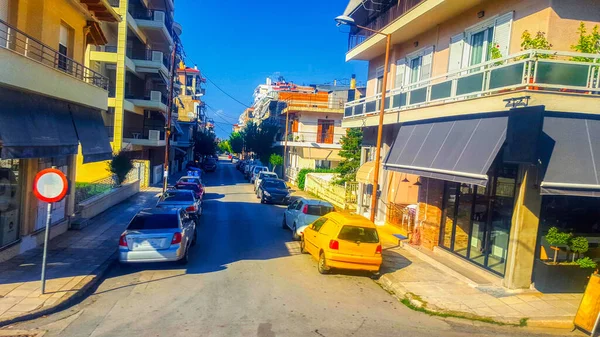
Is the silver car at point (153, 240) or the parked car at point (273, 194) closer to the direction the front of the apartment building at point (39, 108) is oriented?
the silver car

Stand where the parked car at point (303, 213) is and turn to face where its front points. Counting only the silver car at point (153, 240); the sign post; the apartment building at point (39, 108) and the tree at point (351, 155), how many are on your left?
3

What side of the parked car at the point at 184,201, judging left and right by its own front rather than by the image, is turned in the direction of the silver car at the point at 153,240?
back

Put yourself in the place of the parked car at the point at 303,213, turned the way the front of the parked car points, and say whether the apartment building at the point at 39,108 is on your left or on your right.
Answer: on your left

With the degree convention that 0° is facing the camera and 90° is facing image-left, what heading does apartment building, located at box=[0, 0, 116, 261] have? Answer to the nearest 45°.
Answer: approximately 315°

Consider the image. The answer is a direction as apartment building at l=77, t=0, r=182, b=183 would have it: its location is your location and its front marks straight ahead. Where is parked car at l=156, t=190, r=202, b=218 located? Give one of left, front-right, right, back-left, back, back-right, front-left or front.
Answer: front-right

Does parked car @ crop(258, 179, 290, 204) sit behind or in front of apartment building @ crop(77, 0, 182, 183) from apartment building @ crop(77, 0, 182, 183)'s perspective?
in front

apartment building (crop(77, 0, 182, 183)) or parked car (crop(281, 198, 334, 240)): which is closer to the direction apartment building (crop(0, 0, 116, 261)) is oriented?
the parked car

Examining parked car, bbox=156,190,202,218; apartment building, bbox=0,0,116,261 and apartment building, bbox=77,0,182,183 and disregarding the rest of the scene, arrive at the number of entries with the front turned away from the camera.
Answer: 1

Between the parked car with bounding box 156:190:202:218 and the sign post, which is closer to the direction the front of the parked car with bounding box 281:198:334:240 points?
the parked car

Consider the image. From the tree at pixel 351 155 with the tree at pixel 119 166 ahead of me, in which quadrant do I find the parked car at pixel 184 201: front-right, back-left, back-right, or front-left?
front-left

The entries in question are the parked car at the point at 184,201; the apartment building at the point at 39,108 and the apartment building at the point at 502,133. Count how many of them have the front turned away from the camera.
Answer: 1

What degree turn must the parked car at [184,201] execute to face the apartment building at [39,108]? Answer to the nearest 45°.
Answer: approximately 135° to its left

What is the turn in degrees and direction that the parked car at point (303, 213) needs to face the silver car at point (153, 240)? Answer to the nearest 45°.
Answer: approximately 90° to its left

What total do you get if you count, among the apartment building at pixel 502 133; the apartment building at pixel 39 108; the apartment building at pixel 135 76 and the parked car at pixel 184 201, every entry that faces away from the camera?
1

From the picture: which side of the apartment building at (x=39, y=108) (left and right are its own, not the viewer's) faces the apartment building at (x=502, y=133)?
front

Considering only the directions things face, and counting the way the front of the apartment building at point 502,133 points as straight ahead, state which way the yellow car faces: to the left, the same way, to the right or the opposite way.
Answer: to the right

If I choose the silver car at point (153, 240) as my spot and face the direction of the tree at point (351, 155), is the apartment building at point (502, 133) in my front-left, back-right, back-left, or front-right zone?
front-right

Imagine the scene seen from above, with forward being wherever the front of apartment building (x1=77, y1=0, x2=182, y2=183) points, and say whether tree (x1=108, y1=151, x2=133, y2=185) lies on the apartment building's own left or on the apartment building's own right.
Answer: on the apartment building's own right

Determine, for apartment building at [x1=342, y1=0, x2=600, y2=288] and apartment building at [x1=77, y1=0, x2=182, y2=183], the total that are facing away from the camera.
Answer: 0
